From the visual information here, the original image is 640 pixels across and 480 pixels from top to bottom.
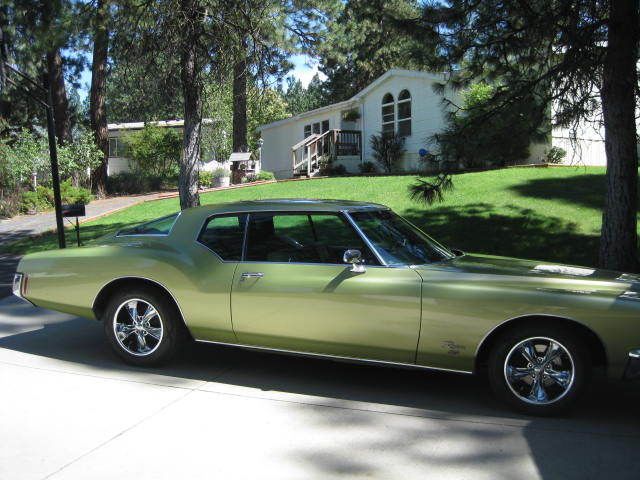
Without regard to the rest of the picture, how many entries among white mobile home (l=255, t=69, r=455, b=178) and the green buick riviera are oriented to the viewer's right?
1

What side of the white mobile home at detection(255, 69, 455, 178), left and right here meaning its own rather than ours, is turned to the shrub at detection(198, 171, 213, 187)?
right

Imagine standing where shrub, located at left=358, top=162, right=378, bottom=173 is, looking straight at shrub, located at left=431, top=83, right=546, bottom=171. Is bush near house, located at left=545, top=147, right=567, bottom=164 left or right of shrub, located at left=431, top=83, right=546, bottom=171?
left

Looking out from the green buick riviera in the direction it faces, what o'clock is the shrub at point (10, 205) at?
The shrub is roughly at 8 o'clock from the green buick riviera.

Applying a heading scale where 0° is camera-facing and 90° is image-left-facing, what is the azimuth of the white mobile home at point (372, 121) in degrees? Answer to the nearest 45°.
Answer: approximately 45°

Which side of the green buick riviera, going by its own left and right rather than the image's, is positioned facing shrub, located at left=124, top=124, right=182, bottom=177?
left

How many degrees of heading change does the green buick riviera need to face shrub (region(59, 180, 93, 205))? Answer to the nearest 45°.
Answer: approximately 135° to its left

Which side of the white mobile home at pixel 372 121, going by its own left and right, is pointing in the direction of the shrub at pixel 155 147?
right

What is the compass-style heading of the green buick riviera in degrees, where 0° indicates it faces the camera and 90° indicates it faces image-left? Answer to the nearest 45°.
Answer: approximately 270°
